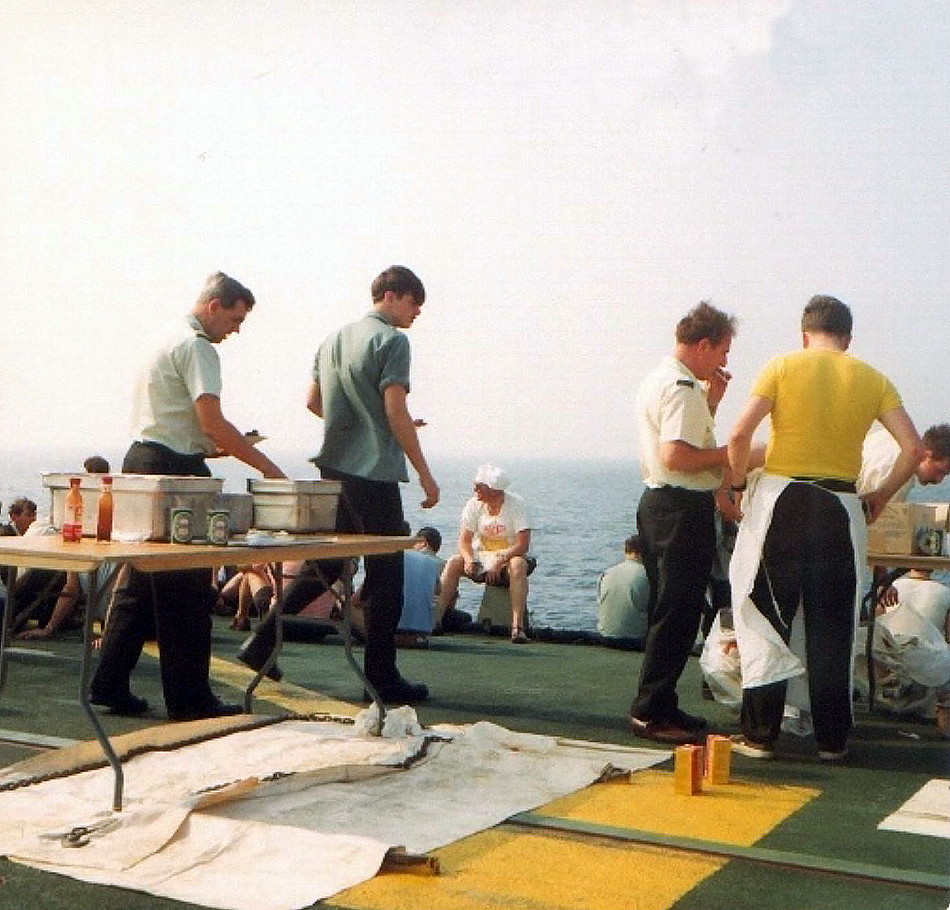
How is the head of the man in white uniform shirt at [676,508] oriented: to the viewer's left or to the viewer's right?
to the viewer's right

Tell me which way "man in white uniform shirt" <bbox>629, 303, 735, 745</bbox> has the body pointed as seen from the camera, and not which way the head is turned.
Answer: to the viewer's right

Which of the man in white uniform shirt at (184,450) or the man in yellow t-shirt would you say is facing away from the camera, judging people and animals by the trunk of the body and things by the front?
the man in yellow t-shirt

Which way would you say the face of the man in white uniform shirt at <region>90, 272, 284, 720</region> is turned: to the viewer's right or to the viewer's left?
to the viewer's right

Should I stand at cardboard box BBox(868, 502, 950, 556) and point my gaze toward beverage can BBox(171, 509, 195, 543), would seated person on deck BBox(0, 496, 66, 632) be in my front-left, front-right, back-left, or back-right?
front-right

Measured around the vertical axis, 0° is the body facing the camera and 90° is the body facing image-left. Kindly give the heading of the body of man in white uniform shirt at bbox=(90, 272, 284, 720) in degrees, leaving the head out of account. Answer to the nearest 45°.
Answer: approximately 270°

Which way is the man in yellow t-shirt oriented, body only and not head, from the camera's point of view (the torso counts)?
away from the camera

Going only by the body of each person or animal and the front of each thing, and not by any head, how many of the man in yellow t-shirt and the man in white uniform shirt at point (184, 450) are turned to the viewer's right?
1

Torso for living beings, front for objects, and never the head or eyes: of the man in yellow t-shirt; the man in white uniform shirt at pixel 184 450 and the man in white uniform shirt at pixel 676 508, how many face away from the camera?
1

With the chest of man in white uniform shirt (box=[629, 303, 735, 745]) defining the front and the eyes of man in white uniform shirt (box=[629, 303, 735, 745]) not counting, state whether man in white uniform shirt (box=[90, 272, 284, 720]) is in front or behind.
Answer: behind

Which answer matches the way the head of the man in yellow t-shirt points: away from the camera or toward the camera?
away from the camera

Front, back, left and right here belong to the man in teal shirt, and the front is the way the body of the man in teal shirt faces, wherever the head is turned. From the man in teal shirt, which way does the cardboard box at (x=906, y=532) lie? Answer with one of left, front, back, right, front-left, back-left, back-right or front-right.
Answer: front-right

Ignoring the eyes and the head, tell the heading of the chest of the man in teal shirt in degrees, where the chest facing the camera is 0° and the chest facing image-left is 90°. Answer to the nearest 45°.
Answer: approximately 225°

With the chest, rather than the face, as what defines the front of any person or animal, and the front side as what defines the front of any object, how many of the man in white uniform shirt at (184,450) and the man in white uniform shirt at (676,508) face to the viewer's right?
2
